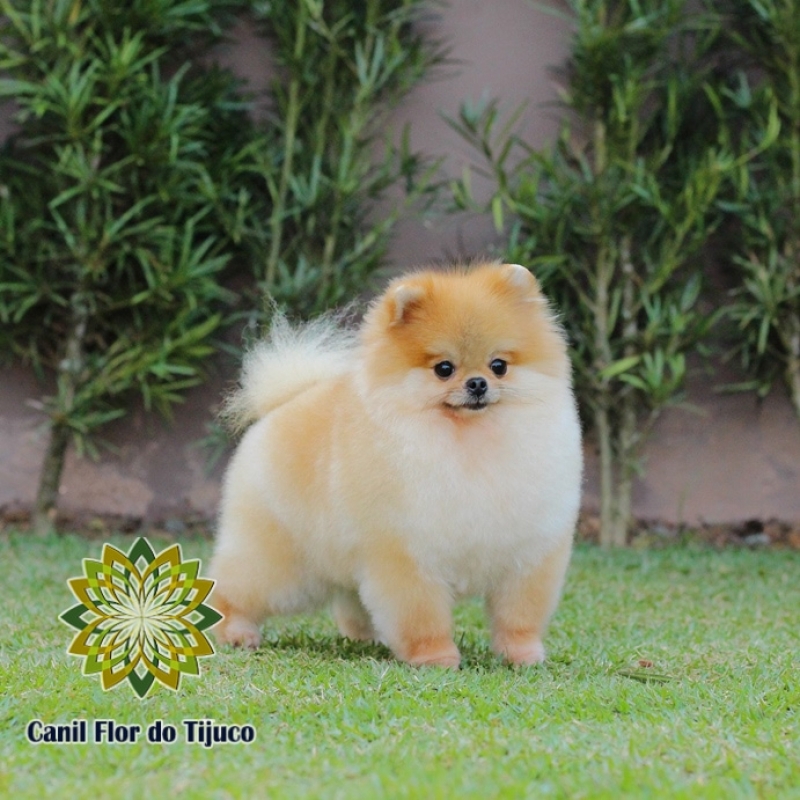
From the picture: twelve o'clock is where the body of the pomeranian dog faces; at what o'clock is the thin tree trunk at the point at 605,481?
The thin tree trunk is roughly at 8 o'clock from the pomeranian dog.

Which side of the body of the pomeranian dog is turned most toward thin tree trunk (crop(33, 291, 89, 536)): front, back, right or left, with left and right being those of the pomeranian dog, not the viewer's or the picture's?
back

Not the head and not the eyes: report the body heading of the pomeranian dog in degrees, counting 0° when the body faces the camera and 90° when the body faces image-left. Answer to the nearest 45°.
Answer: approximately 315°

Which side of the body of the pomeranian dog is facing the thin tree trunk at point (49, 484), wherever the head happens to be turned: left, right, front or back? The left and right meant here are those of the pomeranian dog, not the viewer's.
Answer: back

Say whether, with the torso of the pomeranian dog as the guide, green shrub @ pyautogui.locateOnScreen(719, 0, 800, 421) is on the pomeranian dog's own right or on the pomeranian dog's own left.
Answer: on the pomeranian dog's own left

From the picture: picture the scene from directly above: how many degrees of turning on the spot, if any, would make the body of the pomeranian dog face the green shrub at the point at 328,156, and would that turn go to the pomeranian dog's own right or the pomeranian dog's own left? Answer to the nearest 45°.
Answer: approximately 135° to the pomeranian dog's own left

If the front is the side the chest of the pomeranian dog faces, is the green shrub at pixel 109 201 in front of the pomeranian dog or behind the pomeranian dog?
behind
